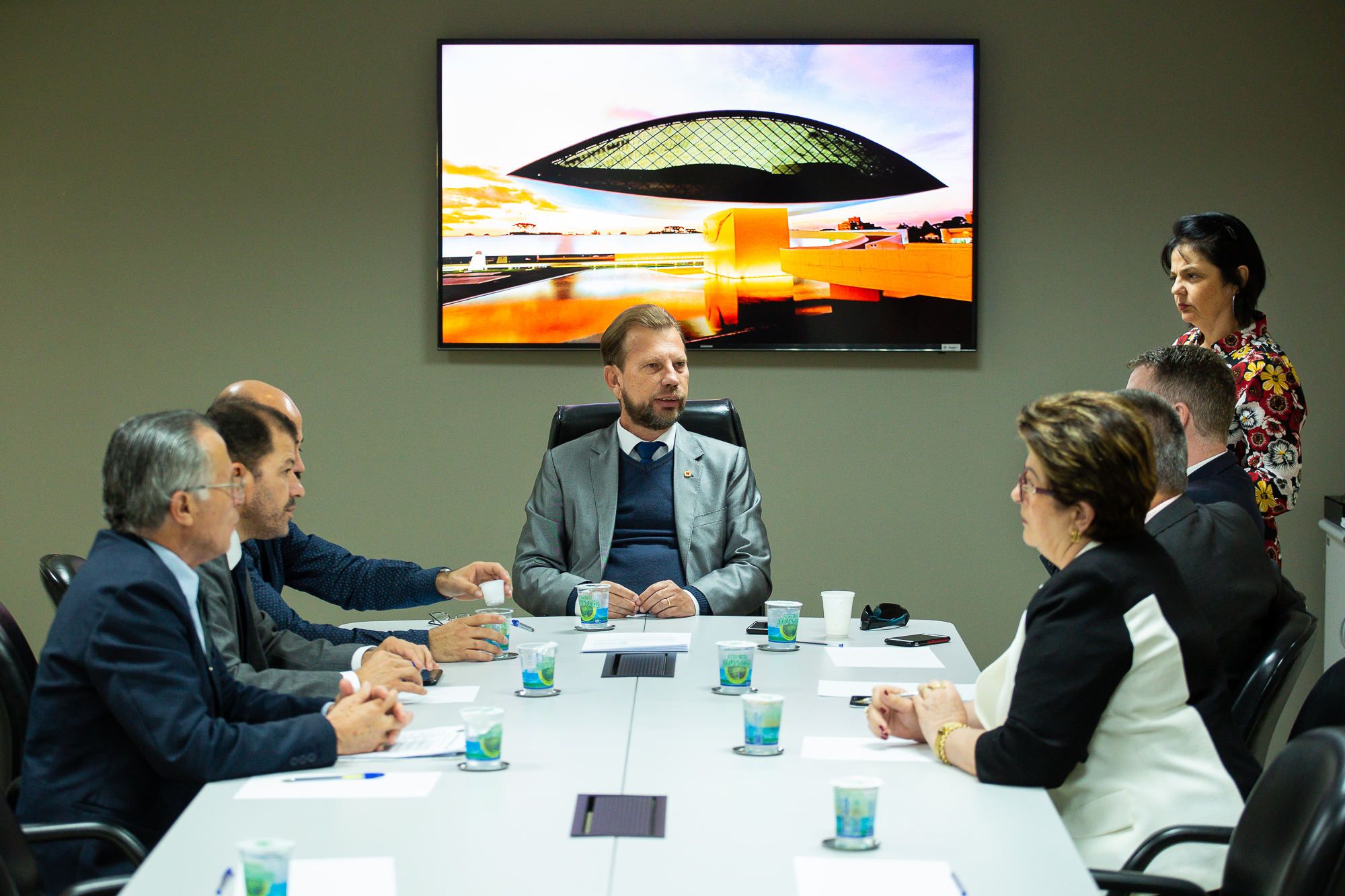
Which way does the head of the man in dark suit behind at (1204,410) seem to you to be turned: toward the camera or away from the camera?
away from the camera

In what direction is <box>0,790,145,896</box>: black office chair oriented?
to the viewer's right

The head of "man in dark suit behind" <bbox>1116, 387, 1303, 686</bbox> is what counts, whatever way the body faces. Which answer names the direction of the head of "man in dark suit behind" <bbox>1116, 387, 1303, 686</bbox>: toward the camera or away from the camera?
away from the camera

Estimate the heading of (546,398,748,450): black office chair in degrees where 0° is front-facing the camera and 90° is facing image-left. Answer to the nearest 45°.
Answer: approximately 0°

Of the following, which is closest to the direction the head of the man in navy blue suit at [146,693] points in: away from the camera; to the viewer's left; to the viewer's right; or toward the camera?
to the viewer's right

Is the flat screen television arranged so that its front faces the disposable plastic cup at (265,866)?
yes

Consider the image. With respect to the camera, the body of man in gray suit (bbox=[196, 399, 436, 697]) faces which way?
to the viewer's right

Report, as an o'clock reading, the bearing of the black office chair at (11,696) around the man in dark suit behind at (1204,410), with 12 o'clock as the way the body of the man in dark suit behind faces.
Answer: The black office chair is roughly at 11 o'clock from the man in dark suit behind.
